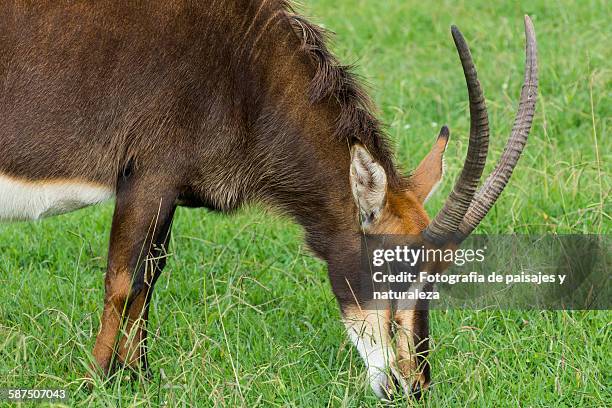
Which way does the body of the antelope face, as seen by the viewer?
to the viewer's right
